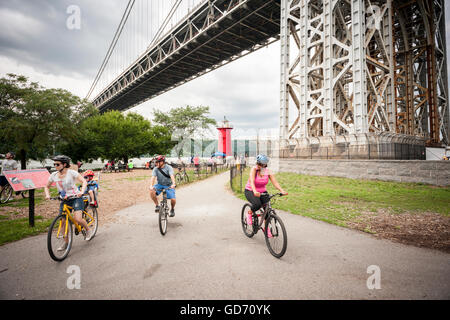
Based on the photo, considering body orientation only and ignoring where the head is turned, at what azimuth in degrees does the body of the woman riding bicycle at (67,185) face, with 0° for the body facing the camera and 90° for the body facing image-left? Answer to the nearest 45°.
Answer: approximately 45°

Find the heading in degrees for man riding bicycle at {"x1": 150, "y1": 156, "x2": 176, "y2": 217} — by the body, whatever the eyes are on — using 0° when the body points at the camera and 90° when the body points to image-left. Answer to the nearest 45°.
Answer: approximately 0°

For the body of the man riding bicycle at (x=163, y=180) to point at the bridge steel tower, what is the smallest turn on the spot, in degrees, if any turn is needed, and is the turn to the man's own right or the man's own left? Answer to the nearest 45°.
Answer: approximately 135° to the man's own left

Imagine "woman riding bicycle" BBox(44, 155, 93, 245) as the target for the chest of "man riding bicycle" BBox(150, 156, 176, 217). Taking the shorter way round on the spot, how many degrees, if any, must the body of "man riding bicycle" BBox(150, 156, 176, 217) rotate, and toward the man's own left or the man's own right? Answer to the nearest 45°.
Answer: approximately 45° to the man's own right

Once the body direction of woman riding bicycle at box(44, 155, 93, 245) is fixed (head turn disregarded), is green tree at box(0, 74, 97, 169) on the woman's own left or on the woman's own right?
on the woman's own right

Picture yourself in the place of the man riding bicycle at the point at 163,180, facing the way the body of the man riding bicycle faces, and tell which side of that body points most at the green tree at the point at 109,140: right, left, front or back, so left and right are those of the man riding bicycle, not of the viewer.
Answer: back

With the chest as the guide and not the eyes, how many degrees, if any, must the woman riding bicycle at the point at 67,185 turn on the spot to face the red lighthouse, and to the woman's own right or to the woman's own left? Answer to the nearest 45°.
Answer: approximately 180°

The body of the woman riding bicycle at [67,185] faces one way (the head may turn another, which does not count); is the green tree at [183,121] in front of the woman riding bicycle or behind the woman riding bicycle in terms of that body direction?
behind
